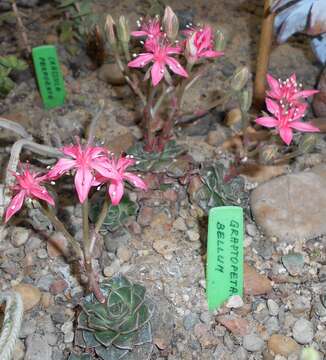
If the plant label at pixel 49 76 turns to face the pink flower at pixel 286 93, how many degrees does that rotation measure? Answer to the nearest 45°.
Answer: approximately 45° to its left

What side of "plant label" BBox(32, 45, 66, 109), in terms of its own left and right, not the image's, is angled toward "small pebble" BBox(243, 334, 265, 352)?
front

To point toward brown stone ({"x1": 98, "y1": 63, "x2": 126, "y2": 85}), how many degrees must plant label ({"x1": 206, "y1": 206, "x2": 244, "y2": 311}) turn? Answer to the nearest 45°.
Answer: approximately 135° to its right

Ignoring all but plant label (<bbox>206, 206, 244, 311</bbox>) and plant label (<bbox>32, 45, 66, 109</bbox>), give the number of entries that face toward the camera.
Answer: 2

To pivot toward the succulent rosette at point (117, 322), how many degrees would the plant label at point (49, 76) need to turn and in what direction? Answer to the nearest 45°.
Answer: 0° — it already faces it

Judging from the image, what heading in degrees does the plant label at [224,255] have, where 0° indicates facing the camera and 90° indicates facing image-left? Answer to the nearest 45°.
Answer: approximately 0°

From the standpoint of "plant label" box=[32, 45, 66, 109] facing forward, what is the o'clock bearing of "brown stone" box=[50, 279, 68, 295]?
The brown stone is roughly at 12 o'clock from the plant label.
